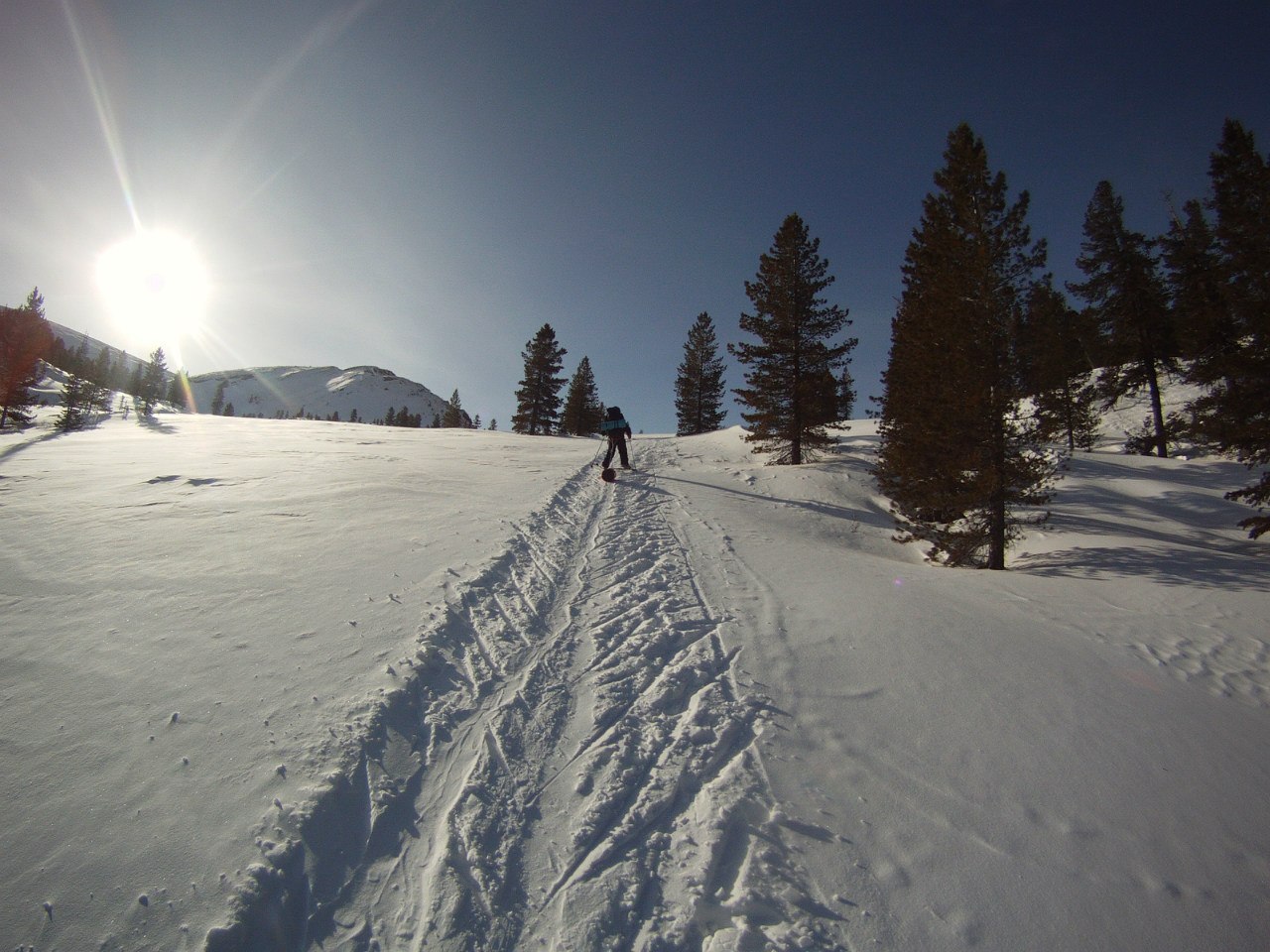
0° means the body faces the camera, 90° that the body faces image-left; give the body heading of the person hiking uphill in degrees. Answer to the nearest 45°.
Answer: approximately 180°

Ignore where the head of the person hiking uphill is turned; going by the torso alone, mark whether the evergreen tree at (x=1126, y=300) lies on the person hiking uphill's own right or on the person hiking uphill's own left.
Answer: on the person hiking uphill's own right

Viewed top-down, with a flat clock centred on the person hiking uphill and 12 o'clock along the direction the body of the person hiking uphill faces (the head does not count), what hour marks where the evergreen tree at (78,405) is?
The evergreen tree is roughly at 10 o'clock from the person hiking uphill.

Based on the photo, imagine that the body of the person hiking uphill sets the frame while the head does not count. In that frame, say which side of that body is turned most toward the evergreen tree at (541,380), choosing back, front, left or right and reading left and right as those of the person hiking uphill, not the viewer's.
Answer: front

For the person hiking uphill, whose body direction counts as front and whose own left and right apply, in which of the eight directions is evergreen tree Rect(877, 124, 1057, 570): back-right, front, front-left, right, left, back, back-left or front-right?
back-right

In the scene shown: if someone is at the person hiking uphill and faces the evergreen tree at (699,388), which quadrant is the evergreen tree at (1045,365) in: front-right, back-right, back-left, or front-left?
front-right

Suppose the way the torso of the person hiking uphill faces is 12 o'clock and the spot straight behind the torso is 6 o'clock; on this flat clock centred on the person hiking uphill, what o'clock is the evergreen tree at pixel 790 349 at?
The evergreen tree is roughly at 2 o'clock from the person hiking uphill.

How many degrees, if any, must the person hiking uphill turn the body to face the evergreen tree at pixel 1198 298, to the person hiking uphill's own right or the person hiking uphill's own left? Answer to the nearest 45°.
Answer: approximately 90° to the person hiking uphill's own right

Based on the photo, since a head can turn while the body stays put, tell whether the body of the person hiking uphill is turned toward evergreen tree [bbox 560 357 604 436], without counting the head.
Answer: yes
